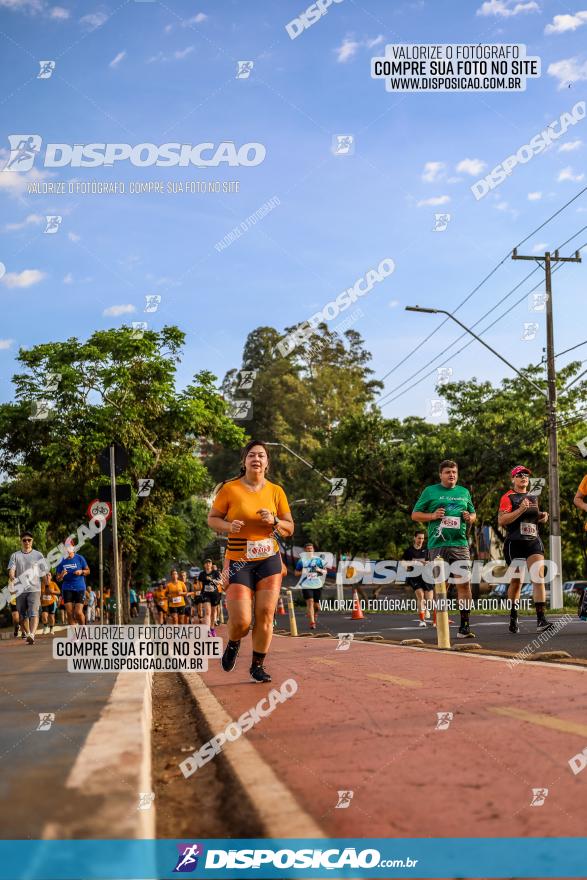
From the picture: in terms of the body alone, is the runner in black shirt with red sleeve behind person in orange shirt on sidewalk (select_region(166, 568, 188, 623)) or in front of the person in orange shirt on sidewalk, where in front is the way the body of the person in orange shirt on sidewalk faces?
in front

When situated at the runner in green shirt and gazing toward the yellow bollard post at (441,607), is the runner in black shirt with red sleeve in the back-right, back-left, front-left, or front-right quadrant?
back-left

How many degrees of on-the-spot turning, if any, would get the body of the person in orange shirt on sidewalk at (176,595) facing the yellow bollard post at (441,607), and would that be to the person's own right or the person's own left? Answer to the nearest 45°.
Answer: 0° — they already face it

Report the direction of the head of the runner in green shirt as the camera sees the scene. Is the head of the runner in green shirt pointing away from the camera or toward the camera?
toward the camera

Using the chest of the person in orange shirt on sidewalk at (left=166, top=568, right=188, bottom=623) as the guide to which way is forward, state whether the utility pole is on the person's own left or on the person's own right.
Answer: on the person's own left

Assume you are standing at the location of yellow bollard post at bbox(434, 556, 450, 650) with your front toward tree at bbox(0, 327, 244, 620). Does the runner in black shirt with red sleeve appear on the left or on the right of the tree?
right

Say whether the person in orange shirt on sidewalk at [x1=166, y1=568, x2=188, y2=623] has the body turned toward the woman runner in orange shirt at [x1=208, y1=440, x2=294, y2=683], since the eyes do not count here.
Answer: yes

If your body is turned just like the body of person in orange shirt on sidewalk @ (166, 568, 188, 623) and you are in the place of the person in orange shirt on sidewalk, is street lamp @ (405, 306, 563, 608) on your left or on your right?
on your left

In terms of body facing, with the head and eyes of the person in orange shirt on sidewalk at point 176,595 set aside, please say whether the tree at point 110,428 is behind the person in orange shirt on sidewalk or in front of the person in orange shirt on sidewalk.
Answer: behind

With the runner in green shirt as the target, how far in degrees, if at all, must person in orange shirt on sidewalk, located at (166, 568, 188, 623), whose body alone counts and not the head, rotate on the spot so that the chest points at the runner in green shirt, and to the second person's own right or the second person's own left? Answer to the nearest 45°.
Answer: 0° — they already face them

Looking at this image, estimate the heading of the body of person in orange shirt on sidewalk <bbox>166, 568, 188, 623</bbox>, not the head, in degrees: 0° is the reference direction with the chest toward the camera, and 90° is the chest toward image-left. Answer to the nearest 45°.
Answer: approximately 0°
